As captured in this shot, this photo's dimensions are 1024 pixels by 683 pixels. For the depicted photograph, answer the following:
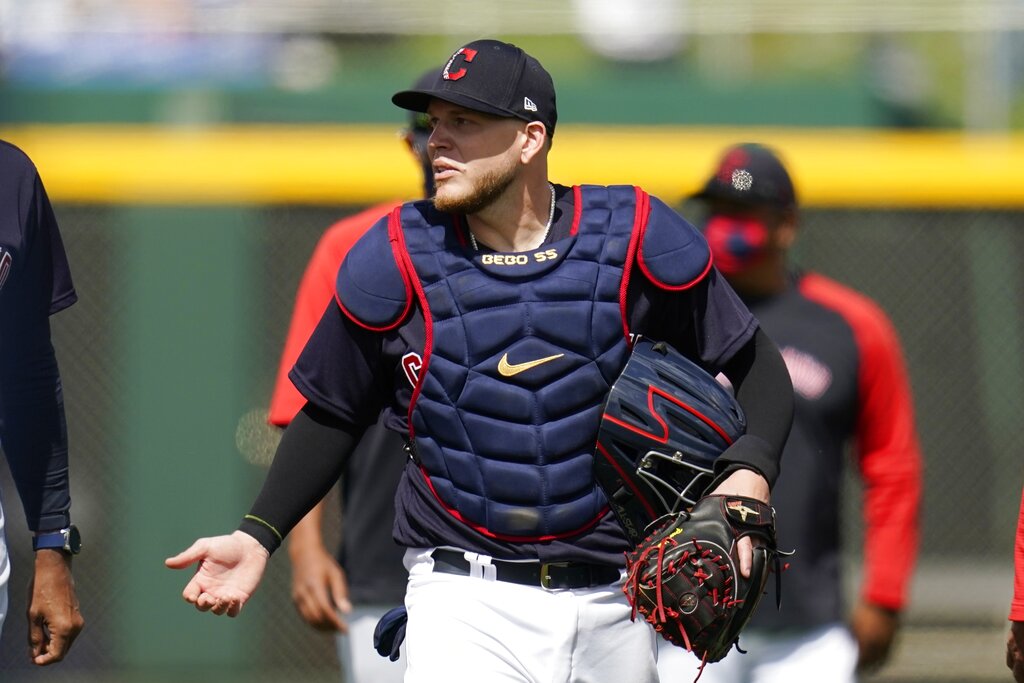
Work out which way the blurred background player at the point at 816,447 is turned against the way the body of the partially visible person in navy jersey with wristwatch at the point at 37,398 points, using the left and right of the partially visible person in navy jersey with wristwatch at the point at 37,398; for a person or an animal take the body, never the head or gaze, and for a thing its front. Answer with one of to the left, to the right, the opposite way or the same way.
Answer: the same way

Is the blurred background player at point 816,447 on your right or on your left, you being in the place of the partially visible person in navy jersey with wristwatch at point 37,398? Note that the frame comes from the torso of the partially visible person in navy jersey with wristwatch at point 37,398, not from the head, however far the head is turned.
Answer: on your left

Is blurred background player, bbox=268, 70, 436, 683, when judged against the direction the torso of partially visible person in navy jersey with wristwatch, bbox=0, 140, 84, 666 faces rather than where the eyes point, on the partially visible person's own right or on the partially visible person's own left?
on the partially visible person's own left

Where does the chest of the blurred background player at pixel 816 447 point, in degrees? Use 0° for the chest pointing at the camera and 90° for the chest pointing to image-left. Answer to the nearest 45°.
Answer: approximately 45°

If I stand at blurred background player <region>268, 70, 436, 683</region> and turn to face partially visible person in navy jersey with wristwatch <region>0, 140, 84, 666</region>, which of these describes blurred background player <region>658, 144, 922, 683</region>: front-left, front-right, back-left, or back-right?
back-left
